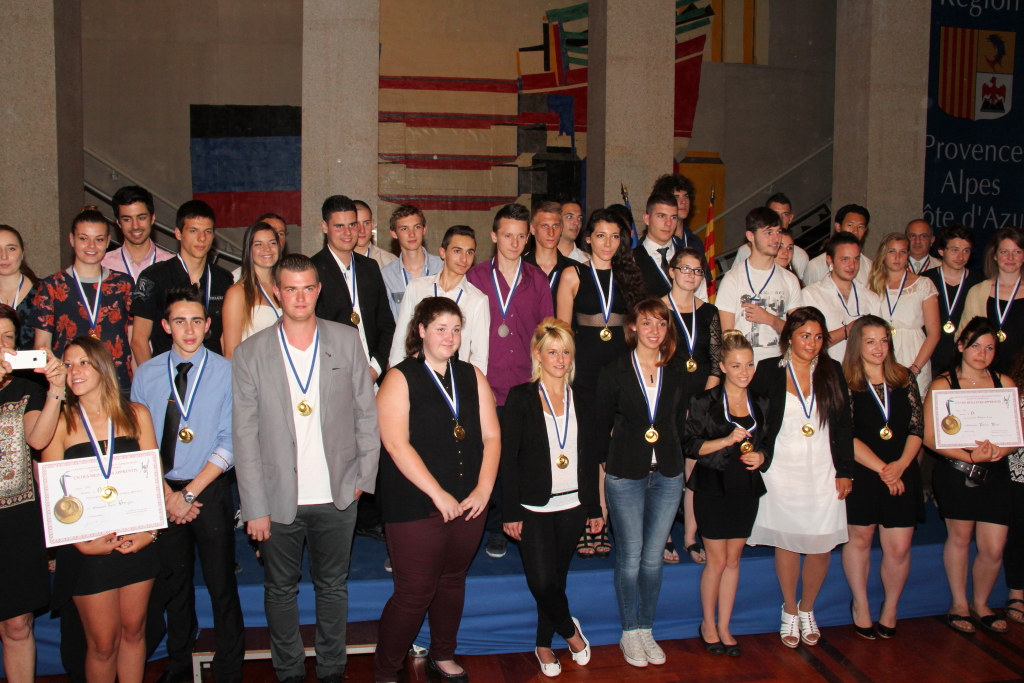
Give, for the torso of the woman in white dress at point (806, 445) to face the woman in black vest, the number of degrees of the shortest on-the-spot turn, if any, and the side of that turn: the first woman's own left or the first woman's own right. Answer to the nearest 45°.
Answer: approximately 45° to the first woman's own right

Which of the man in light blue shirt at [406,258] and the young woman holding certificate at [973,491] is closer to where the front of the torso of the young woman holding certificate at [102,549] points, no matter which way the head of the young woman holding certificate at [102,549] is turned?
the young woman holding certificate

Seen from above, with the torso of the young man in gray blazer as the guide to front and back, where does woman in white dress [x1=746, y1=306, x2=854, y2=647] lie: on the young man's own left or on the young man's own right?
on the young man's own left

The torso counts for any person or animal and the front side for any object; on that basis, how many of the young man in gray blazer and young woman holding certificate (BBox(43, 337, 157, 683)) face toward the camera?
2

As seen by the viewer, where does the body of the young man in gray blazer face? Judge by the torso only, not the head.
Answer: toward the camera

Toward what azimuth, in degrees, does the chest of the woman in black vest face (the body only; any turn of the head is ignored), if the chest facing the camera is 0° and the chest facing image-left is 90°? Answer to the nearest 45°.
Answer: approximately 315°

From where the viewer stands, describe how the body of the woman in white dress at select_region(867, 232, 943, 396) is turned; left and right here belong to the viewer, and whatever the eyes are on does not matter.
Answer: facing the viewer and to the left of the viewer

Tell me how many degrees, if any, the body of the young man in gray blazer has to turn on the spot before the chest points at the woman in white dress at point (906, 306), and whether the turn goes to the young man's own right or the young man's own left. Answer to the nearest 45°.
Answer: approximately 90° to the young man's own left

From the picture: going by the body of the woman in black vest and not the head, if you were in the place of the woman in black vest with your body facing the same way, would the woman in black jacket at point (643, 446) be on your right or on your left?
on your left

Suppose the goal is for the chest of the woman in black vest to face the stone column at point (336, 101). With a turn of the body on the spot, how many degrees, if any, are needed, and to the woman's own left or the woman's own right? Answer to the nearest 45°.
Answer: approximately 135° to the woman's own left

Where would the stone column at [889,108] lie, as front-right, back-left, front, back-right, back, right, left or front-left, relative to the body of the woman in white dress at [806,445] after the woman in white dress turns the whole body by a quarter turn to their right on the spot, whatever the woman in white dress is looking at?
right

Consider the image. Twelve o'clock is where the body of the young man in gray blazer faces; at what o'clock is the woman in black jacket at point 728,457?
The woman in black jacket is roughly at 9 o'clock from the young man in gray blazer.

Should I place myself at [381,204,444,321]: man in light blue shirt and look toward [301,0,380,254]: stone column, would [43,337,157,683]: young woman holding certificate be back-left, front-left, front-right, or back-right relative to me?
back-left

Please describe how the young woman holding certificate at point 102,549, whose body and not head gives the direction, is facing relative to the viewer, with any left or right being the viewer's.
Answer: facing the viewer

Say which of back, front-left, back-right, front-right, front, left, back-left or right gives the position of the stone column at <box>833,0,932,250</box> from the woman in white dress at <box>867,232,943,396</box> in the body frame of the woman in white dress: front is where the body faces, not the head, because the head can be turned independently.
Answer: back-right

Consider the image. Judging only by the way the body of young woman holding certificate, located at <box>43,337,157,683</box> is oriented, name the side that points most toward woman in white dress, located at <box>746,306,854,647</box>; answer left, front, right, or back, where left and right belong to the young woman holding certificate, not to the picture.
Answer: left
